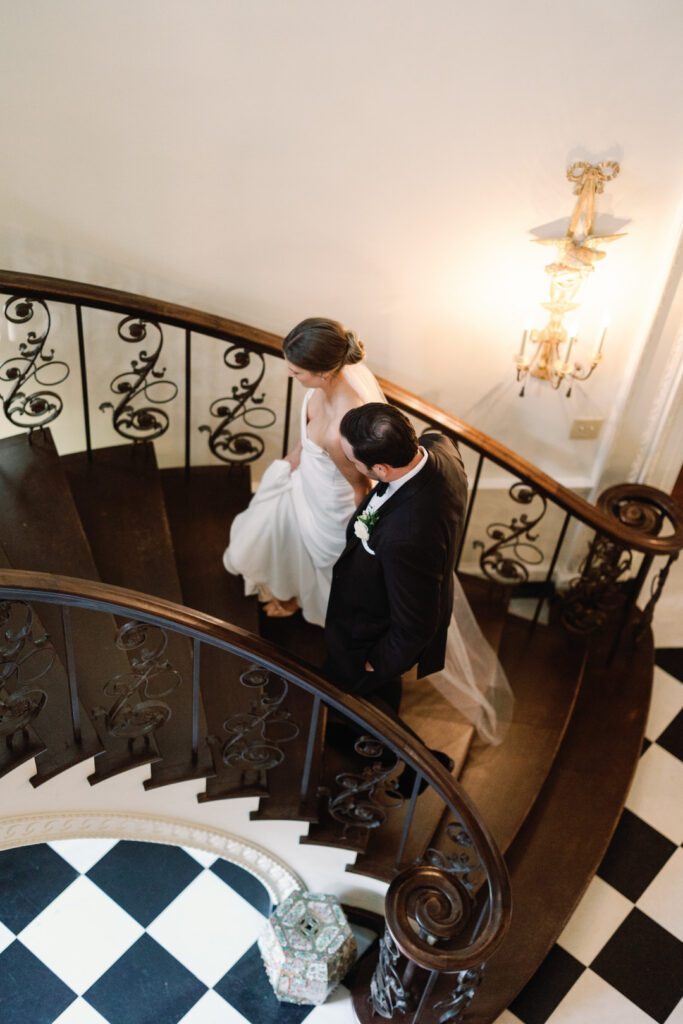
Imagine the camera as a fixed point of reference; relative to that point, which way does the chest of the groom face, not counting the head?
to the viewer's left

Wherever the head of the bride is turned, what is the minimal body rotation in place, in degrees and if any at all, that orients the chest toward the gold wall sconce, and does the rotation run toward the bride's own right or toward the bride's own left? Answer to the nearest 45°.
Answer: approximately 135° to the bride's own right

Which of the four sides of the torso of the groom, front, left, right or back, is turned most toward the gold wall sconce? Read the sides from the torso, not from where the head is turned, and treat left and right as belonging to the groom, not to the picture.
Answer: right

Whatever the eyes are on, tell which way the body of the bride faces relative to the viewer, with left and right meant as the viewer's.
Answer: facing to the left of the viewer

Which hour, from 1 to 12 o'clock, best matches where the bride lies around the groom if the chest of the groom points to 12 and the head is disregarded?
The bride is roughly at 2 o'clock from the groom.
